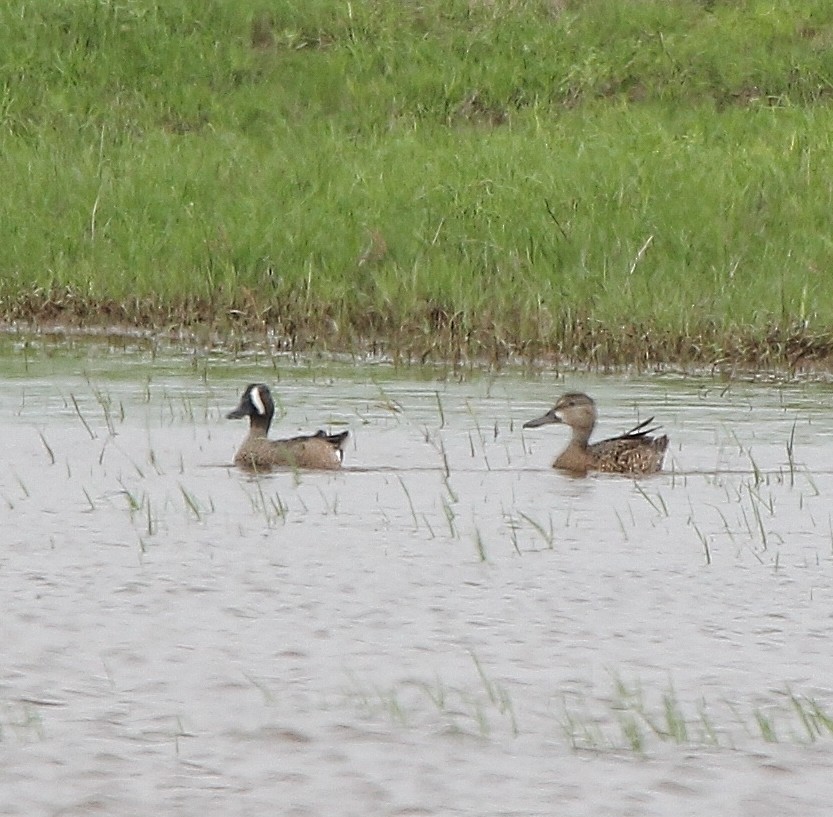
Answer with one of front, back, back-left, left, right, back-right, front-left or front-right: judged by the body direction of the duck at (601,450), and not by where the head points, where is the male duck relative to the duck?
front

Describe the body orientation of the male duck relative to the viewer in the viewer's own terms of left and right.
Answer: facing to the left of the viewer

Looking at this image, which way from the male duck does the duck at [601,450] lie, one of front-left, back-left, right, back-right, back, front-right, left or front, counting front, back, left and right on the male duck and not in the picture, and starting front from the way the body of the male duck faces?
back

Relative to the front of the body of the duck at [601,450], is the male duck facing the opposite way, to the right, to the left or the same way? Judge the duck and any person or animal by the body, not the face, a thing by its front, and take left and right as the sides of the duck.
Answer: the same way

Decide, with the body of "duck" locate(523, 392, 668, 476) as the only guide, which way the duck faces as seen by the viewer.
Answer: to the viewer's left

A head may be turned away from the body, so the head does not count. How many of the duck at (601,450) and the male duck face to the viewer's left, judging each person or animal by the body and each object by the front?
2
